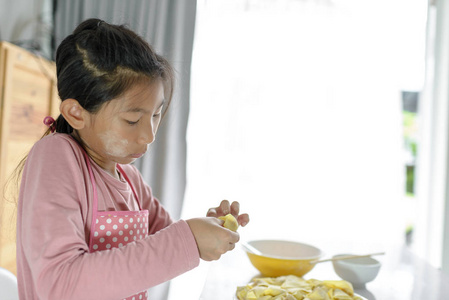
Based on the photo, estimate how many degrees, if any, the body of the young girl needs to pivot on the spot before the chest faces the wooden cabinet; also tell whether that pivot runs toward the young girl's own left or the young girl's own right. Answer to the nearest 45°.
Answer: approximately 180°

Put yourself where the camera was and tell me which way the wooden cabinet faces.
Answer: facing the viewer and to the right of the viewer

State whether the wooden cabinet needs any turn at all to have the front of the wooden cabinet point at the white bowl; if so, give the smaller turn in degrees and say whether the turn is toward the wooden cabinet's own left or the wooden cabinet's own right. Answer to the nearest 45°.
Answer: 0° — it already faces it

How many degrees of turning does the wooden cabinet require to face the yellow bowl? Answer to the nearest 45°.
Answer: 0° — it already faces it

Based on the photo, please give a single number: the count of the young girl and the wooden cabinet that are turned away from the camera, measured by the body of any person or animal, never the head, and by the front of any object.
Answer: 0

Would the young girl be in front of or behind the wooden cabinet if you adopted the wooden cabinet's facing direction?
in front
